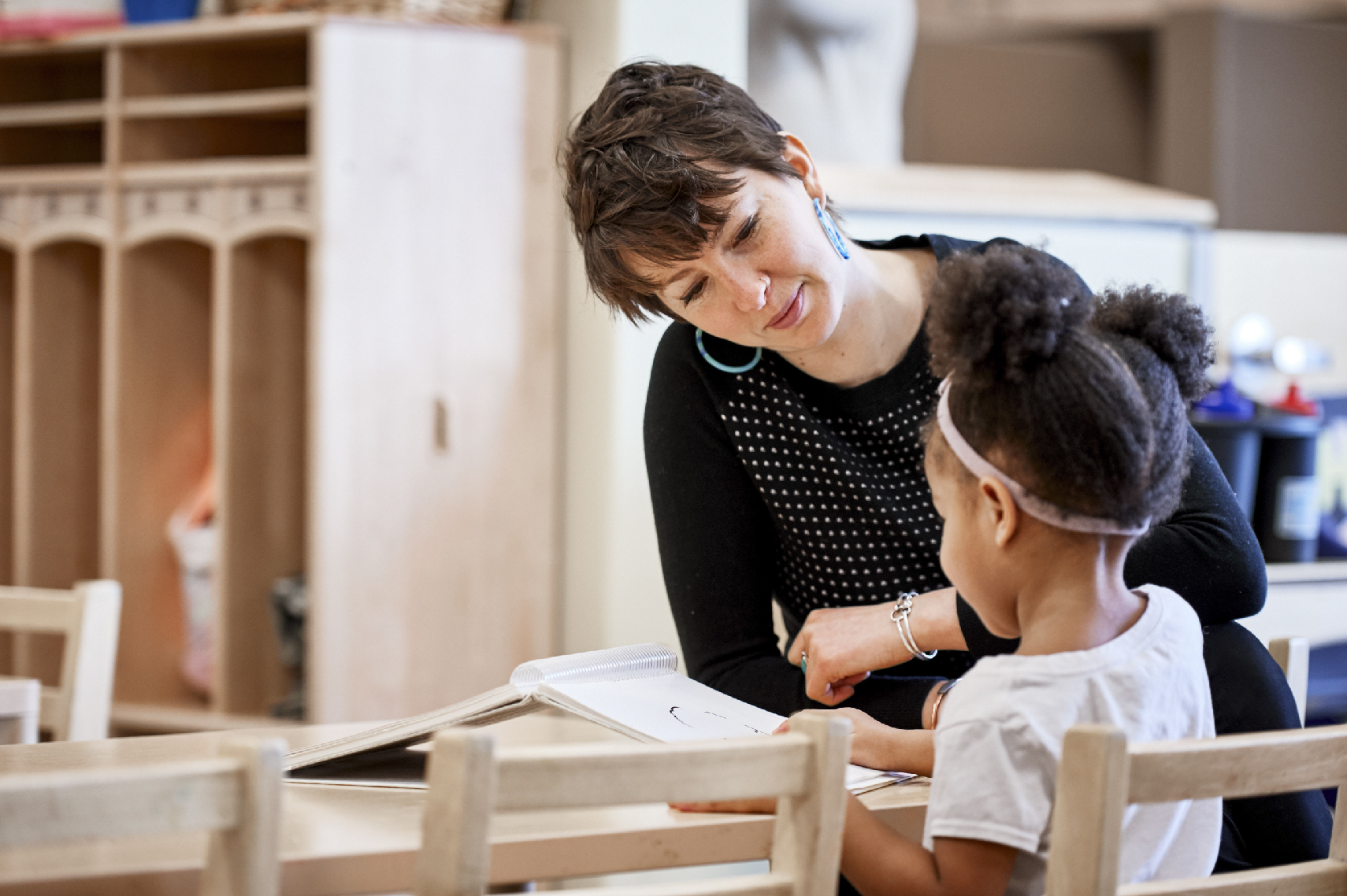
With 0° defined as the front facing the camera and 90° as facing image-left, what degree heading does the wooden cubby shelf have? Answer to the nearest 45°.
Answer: approximately 45°

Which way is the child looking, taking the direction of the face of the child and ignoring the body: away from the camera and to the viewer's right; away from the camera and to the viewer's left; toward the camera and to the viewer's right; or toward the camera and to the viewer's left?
away from the camera and to the viewer's left

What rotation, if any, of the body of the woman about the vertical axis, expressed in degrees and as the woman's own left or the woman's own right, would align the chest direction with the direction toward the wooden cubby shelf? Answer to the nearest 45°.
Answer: approximately 90° to the woman's own right

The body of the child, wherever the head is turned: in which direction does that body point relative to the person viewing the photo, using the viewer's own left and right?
facing away from the viewer and to the left of the viewer

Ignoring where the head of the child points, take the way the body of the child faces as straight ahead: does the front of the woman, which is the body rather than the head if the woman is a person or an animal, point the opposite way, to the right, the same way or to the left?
to the left

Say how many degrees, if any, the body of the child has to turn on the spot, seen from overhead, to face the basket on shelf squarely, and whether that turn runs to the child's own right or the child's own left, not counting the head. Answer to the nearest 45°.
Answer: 0° — they already face it

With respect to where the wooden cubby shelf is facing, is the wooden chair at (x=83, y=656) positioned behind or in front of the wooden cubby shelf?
in front
